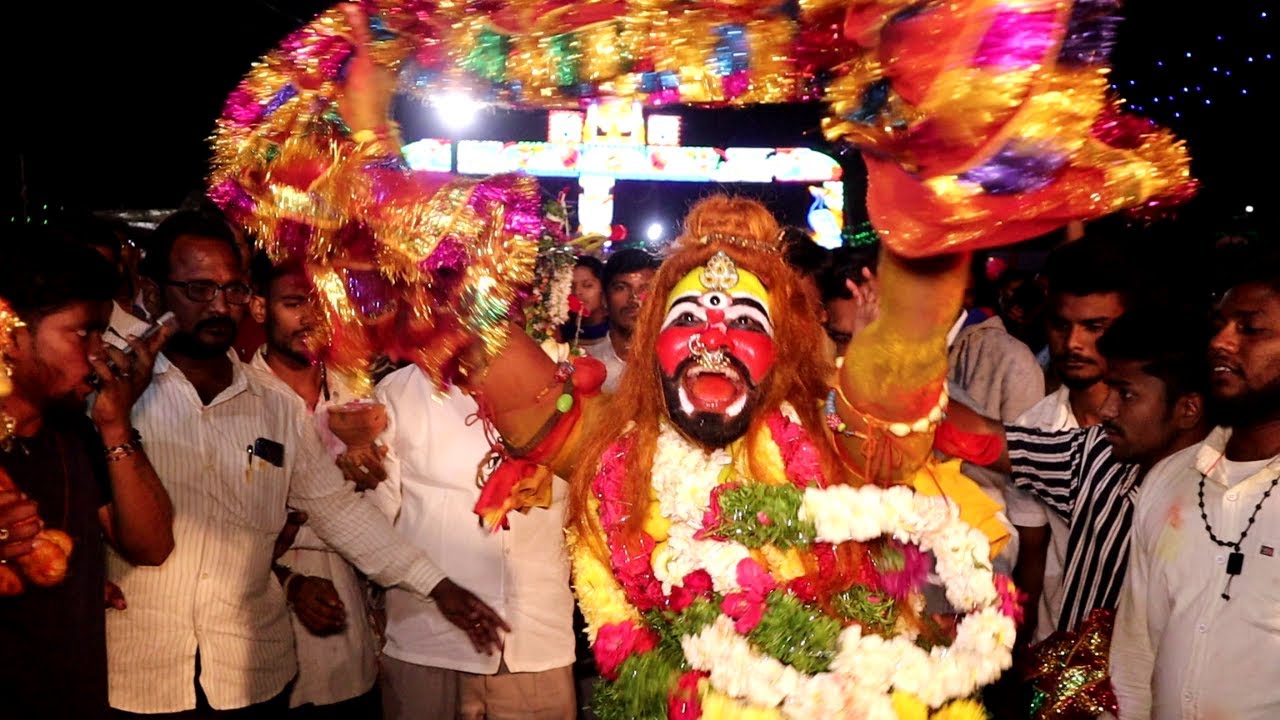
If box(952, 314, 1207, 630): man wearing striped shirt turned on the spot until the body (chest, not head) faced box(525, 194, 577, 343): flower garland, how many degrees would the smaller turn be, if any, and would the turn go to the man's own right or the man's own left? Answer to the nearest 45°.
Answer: approximately 45° to the man's own right

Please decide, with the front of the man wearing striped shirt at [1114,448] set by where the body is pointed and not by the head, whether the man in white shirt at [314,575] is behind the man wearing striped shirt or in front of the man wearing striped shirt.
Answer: in front

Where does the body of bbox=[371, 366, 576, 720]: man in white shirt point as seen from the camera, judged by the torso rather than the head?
toward the camera

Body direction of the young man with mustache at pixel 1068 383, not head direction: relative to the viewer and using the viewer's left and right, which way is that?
facing the viewer

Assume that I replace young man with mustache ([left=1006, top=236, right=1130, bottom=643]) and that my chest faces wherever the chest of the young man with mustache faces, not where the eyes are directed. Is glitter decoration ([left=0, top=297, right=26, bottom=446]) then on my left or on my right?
on my right

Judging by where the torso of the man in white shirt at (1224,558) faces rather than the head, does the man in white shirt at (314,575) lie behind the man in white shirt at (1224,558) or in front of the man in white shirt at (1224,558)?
in front

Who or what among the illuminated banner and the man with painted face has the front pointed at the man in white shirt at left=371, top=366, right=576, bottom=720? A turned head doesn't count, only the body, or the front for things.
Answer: the illuminated banner

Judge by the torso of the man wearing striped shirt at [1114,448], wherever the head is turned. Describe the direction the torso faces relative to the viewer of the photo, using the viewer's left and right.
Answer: facing the viewer and to the left of the viewer

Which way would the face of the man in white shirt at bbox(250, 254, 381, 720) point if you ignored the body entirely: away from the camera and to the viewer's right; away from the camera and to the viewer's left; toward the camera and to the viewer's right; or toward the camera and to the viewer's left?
toward the camera and to the viewer's right

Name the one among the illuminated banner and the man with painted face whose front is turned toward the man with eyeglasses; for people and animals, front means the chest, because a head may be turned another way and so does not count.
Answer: the illuminated banner

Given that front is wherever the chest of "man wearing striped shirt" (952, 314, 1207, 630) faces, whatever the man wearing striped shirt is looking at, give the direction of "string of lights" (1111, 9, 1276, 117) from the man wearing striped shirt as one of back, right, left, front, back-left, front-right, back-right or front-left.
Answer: back-right

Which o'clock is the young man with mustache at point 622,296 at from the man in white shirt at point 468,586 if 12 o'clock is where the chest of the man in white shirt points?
The young man with mustache is roughly at 7 o'clock from the man in white shirt.

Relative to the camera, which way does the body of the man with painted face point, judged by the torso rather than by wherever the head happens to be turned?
toward the camera

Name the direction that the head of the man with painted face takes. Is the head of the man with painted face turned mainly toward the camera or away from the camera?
toward the camera

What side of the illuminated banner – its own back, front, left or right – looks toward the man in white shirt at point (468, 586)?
front

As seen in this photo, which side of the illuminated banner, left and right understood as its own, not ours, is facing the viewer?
front

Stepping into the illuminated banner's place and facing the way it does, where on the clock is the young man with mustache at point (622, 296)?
The young man with mustache is roughly at 12 o'clock from the illuminated banner.

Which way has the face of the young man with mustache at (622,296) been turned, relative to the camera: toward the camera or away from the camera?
toward the camera
